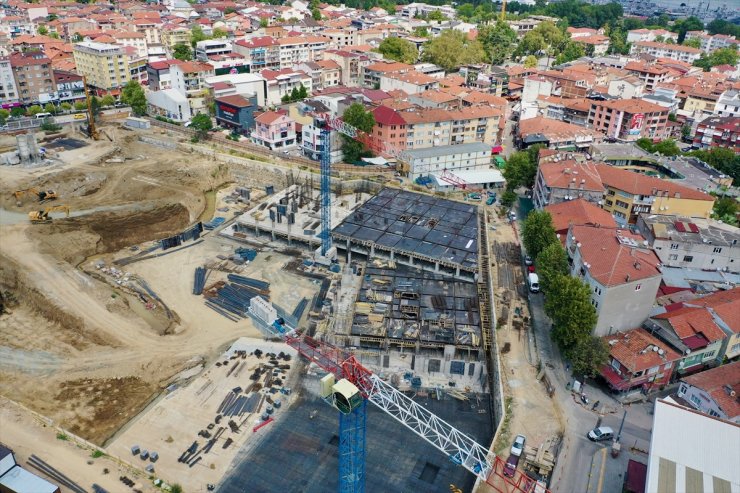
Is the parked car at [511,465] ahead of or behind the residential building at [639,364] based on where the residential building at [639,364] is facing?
ahead

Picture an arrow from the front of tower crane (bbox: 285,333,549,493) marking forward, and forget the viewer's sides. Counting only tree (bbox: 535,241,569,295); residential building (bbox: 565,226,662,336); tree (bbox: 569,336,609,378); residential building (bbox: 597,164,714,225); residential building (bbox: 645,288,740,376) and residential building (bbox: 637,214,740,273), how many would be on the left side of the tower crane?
6

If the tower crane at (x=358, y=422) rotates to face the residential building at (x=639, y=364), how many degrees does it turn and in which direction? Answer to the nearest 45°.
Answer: approximately 90° to its left

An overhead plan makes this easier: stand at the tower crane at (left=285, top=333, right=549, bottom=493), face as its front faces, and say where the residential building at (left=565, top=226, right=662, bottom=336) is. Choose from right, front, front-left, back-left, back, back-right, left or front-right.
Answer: left

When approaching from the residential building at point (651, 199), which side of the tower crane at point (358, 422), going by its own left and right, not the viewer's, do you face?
left

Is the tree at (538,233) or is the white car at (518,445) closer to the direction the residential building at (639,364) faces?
the white car

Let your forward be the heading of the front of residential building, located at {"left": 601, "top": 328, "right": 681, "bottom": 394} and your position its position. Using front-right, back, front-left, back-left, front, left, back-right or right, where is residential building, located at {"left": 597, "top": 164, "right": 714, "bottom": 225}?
back-right

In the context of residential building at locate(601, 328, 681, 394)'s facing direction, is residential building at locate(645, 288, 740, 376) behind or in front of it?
behind

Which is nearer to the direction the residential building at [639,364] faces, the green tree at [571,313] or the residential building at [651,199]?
the green tree

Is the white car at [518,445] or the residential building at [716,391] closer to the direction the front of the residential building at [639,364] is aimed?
the white car

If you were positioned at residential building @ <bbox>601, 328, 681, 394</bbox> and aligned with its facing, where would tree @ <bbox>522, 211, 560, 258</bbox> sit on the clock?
The tree is roughly at 3 o'clock from the residential building.

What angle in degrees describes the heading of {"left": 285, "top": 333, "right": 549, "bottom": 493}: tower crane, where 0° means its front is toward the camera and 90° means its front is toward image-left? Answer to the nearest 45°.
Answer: approximately 315°

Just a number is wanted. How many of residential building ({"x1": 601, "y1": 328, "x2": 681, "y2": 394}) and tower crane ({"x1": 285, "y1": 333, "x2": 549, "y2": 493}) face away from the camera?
0

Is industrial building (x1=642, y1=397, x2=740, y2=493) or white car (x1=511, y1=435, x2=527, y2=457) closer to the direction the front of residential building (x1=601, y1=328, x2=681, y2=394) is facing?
the white car

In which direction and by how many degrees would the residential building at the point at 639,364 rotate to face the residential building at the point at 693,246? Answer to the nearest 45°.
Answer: approximately 135° to its right

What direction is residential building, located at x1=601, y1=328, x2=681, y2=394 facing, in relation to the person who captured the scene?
facing the viewer and to the left of the viewer

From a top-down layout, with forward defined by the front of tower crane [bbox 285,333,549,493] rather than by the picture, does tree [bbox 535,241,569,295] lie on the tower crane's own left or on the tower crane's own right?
on the tower crane's own left
